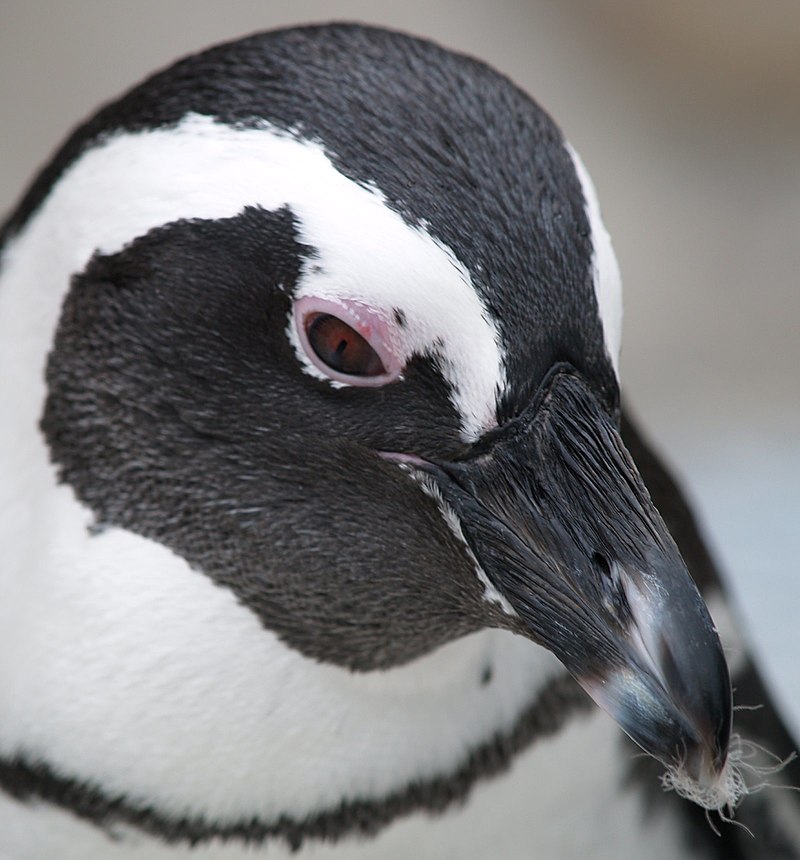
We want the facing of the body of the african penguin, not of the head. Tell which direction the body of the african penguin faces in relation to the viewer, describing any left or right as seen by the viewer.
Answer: facing the viewer and to the right of the viewer
